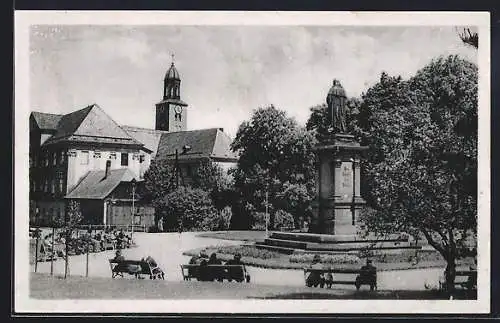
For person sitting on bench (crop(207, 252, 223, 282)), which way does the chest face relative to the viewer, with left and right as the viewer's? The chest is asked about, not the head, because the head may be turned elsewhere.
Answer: facing away from the viewer
